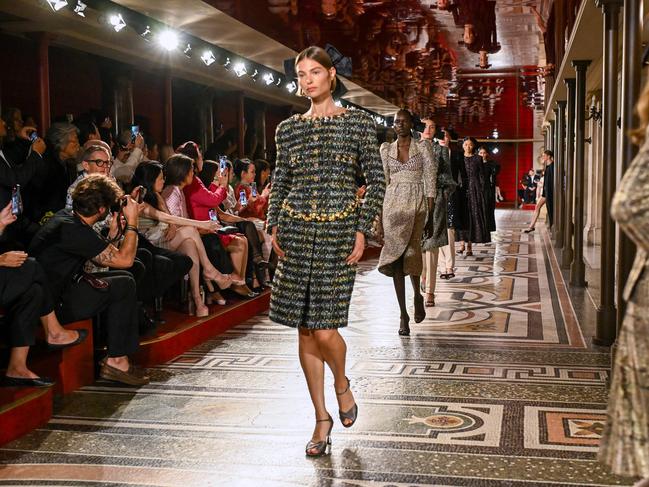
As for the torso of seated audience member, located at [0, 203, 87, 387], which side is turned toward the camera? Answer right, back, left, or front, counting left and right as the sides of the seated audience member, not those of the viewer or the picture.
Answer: right

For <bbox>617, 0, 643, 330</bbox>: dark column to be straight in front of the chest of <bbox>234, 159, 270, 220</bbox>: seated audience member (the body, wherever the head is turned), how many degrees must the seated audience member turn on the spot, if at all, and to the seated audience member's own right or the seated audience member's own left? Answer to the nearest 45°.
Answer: approximately 45° to the seated audience member's own right

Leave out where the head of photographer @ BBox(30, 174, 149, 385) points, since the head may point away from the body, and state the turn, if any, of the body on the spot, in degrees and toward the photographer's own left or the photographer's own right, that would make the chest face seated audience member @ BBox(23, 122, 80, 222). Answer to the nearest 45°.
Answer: approximately 90° to the photographer's own left

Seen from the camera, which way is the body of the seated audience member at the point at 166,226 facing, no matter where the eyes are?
to the viewer's right

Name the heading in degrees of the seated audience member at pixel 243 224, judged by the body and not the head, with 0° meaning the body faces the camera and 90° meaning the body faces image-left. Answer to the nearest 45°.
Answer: approximately 270°

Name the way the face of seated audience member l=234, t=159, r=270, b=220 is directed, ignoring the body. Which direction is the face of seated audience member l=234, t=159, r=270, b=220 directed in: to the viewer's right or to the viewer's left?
to the viewer's right

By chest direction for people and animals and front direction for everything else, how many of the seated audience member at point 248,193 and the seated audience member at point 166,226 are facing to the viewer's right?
2

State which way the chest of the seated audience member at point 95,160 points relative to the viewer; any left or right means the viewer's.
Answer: facing the viewer and to the right of the viewer

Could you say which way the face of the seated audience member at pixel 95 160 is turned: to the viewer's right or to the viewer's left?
to the viewer's right

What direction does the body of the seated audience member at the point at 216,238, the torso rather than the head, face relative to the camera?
to the viewer's right
